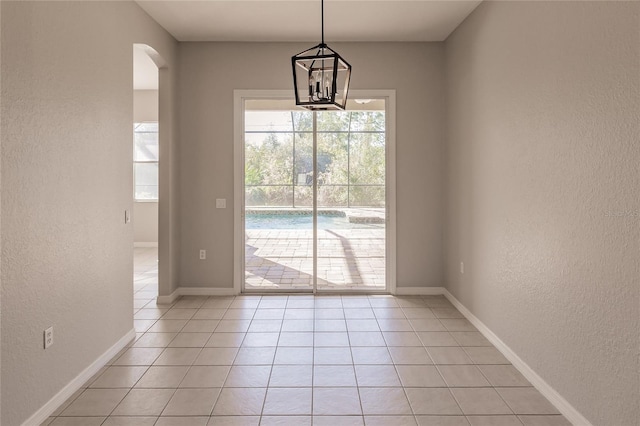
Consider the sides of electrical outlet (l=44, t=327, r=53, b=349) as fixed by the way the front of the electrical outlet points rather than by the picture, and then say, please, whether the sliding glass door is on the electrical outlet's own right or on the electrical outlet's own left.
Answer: on the electrical outlet's own left

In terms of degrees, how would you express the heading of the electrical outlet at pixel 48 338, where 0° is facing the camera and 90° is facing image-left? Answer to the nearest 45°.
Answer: approximately 315°
